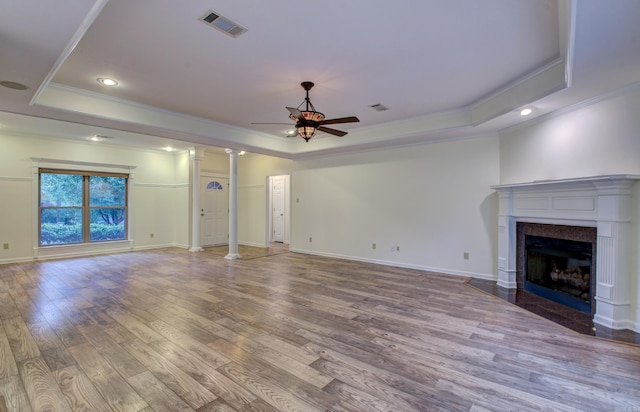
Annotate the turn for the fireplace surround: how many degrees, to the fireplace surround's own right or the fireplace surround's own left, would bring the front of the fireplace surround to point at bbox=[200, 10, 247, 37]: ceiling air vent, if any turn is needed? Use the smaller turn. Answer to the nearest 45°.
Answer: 0° — it already faces it

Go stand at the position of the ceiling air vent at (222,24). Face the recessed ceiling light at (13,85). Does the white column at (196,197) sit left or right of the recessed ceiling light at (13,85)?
right

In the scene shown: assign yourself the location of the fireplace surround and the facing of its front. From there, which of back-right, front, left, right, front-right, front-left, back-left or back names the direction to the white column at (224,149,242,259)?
front-right

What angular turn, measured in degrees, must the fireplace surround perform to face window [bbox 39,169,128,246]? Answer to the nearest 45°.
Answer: approximately 45° to its right

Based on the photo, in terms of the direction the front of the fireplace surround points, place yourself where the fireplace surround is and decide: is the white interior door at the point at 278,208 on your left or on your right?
on your right

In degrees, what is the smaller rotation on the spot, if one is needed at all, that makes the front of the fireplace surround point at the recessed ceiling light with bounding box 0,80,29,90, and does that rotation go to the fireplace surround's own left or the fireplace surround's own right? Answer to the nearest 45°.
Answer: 0° — it already faces it

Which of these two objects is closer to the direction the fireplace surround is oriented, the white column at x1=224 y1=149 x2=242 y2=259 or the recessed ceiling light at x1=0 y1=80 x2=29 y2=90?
the recessed ceiling light

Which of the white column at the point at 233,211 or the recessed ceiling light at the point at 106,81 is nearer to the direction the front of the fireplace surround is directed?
the recessed ceiling light

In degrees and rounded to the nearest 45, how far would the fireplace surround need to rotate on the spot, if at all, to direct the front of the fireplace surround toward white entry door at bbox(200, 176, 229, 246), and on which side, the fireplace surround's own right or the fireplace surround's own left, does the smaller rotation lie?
approximately 45° to the fireplace surround's own right

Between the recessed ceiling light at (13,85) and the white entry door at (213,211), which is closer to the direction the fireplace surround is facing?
the recessed ceiling light

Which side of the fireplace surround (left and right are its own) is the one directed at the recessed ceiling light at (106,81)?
front

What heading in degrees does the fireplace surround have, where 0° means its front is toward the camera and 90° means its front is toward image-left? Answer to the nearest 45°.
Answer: approximately 45°
